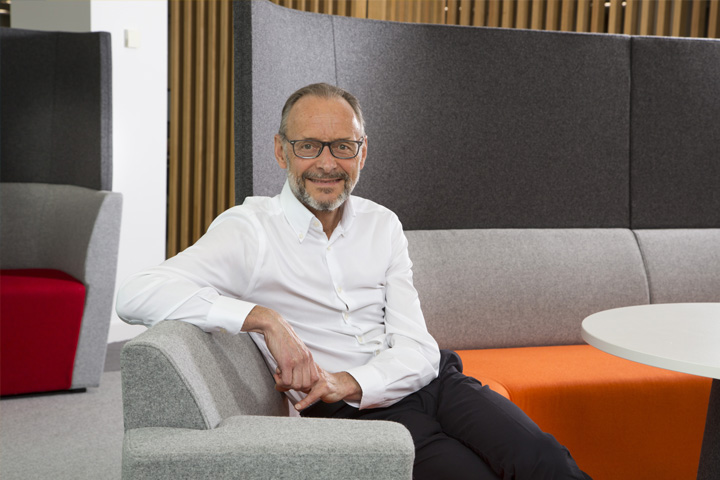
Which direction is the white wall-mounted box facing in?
toward the camera

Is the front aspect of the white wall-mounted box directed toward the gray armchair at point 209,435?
yes

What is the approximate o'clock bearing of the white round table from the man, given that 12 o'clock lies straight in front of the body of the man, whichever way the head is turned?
The white round table is roughly at 9 o'clock from the man.

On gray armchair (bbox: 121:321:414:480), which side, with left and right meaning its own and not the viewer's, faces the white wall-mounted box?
left

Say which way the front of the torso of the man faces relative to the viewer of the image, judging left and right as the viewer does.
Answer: facing the viewer

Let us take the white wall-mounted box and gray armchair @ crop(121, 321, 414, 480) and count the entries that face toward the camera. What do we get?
1

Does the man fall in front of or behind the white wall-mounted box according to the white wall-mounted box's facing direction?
in front

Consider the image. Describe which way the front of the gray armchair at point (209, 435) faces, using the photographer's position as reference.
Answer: facing to the right of the viewer

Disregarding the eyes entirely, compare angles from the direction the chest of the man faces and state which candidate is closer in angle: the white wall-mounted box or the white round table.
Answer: the white round table
